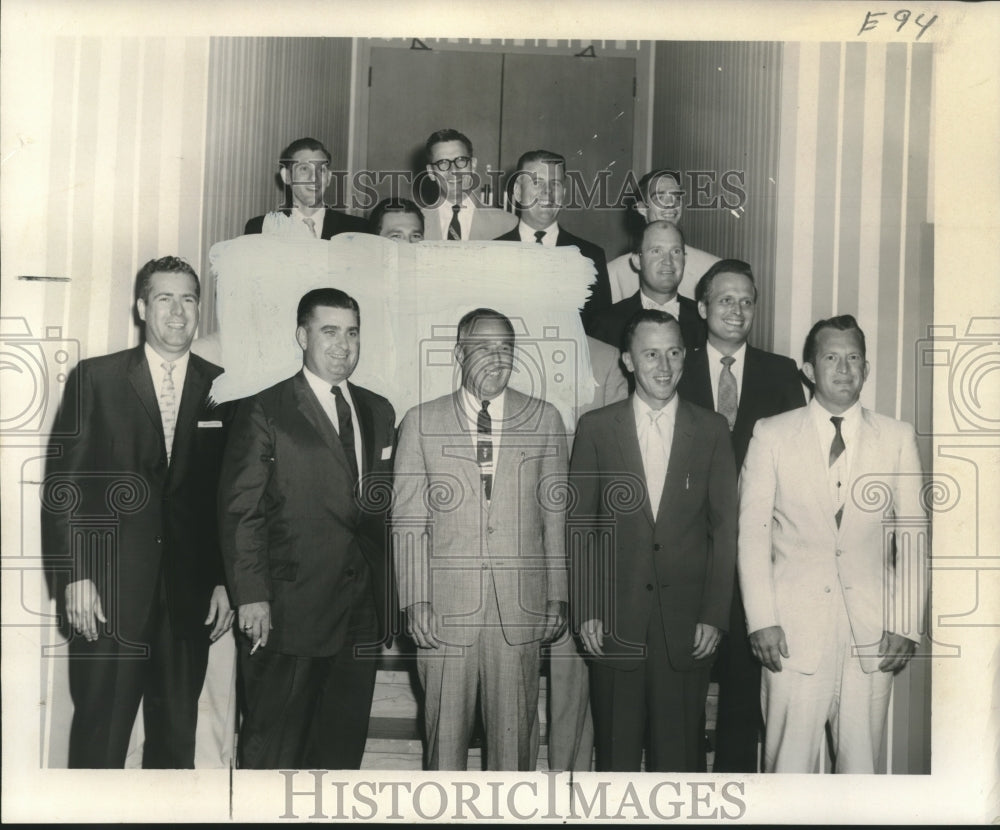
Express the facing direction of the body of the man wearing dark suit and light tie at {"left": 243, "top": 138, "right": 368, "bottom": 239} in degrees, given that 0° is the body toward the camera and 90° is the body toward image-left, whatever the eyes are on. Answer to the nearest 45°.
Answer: approximately 0°

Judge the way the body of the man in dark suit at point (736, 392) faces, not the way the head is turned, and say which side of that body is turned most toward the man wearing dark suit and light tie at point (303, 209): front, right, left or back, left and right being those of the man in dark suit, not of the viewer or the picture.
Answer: right

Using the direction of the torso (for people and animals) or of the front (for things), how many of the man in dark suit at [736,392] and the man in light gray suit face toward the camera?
2

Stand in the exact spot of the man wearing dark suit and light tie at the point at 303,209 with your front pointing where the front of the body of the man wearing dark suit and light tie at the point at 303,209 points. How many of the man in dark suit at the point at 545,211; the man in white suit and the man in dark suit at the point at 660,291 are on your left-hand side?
3

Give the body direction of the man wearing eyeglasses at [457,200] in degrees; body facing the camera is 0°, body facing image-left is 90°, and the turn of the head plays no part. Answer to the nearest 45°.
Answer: approximately 0°

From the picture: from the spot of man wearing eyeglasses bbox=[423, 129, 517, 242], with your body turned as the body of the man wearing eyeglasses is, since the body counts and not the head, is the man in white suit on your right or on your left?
on your left
